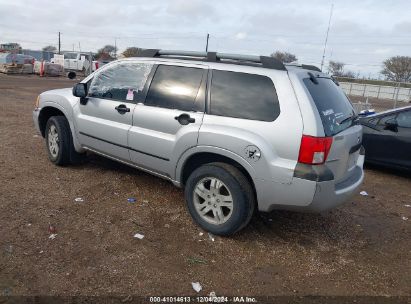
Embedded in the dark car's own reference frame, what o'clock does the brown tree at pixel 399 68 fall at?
The brown tree is roughly at 3 o'clock from the dark car.

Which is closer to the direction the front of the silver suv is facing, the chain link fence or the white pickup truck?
the white pickup truck

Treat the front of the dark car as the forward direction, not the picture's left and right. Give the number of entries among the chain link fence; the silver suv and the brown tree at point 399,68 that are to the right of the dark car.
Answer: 2

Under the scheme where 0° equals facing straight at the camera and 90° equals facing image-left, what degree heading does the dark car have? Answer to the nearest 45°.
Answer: approximately 90°

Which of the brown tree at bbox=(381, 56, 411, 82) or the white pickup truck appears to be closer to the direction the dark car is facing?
the white pickup truck

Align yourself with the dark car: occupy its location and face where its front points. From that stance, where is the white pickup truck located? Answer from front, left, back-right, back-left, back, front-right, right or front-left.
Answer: front-right

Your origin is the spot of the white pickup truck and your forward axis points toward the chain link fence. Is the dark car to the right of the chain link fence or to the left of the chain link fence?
right

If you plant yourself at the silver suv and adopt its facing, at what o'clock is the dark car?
The dark car is roughly at 3 o'clock from the silver suv.

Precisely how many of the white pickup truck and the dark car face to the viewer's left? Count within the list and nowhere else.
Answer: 1

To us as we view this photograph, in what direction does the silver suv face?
facing away from the viewer and to the left of the viewer

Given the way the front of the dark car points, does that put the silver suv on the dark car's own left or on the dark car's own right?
on the dark car's own left
